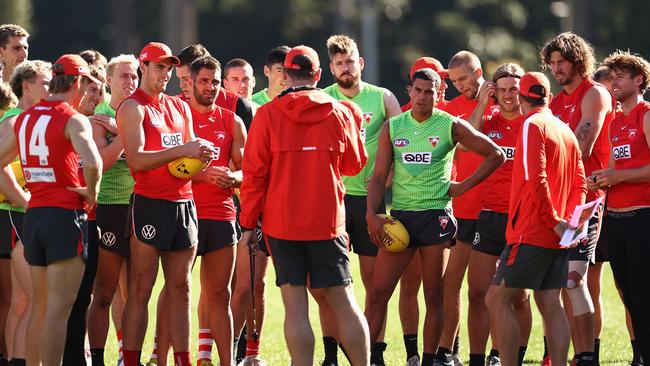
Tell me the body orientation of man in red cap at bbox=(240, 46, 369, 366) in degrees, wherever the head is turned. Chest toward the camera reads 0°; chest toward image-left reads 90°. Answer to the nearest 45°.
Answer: approximately 180°

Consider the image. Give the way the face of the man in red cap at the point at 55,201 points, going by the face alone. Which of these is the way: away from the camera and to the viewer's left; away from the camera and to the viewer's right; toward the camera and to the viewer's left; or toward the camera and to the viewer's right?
away from the camera and to the viewer's right

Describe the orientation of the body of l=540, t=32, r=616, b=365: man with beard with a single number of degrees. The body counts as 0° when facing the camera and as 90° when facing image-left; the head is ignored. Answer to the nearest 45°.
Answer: approximately 45°

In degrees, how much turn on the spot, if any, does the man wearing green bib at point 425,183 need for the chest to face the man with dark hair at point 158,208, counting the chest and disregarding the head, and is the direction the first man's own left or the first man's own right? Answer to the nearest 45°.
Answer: approximately 90° to the first man's own right

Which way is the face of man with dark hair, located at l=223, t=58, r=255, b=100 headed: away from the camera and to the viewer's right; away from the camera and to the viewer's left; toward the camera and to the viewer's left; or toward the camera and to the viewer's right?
toward the camera and to the viewer's right

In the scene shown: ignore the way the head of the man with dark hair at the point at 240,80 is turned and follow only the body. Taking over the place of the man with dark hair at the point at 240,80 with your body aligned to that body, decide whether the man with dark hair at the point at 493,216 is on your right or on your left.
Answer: on your left

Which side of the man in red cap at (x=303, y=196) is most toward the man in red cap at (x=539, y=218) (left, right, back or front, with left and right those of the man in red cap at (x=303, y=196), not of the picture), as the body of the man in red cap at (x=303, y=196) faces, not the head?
right

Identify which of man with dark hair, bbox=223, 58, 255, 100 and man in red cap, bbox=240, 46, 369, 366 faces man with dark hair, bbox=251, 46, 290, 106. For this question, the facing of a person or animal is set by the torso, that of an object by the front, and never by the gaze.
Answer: the man in red cap

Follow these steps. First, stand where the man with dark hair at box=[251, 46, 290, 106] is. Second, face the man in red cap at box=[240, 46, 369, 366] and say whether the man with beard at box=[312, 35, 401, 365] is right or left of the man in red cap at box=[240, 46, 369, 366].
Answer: left
